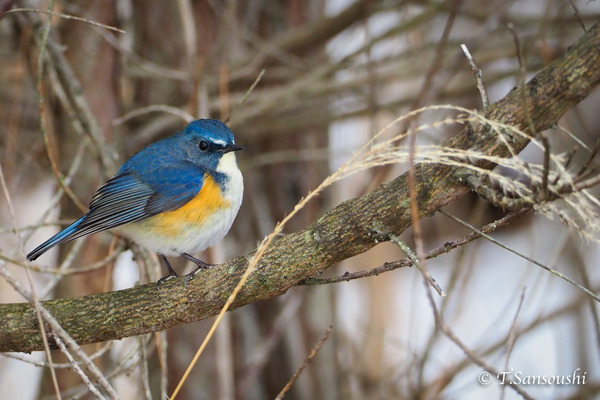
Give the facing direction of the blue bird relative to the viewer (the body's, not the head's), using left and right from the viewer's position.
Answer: facing to the right of the viewer
